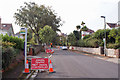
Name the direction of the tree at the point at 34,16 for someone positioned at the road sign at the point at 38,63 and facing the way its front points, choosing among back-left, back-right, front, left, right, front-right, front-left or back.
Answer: back

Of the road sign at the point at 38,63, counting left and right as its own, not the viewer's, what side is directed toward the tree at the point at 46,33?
back

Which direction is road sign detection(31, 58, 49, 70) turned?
toward the camera

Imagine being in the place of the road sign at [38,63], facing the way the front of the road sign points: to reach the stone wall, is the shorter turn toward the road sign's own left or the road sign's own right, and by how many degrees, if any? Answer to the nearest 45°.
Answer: approximately 135° to the road sign's own left
